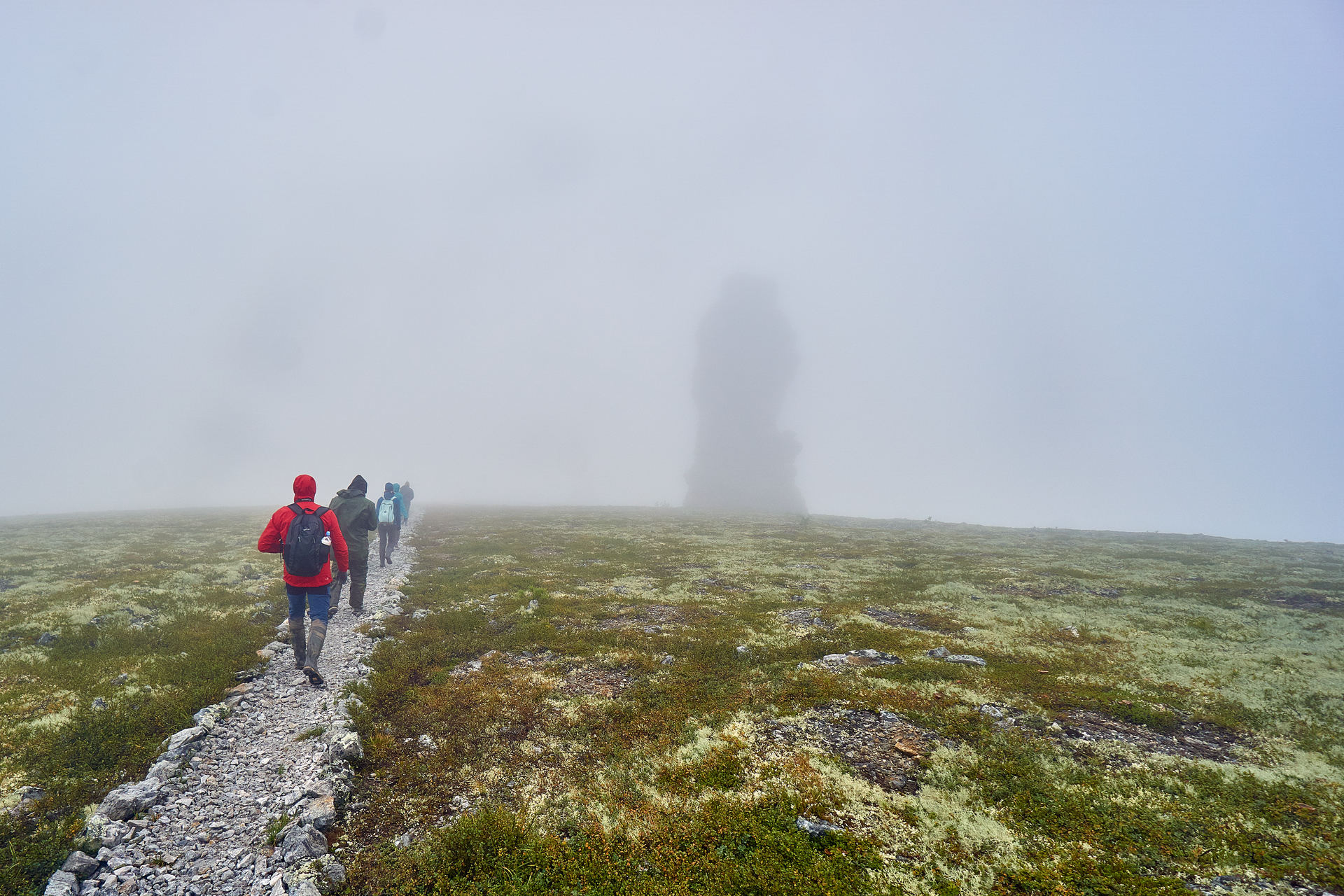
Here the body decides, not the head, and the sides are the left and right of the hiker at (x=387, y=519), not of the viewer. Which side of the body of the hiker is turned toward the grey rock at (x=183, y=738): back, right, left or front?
back

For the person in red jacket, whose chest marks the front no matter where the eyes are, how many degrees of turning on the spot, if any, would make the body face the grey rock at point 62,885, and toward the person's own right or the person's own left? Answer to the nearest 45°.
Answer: approximately 180°

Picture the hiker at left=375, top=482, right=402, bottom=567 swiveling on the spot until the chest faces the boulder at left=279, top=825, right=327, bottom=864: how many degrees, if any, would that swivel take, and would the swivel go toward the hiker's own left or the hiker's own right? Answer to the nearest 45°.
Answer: approximately 180°

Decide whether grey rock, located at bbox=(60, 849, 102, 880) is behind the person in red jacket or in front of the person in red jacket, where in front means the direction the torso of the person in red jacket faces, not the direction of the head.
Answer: behind

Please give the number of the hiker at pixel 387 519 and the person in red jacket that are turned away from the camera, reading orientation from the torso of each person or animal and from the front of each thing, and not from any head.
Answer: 2

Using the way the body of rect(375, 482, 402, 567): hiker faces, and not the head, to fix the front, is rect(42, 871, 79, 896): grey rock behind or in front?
behind

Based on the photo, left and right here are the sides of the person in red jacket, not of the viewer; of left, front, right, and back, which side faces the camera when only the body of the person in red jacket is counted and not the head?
back

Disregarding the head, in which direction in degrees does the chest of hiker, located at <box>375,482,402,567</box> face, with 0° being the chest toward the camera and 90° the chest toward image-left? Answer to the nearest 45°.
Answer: approximately 180°

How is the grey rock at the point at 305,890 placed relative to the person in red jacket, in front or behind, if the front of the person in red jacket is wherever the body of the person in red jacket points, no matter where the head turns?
behind

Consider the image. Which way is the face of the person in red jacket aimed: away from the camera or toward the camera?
away from the camera
